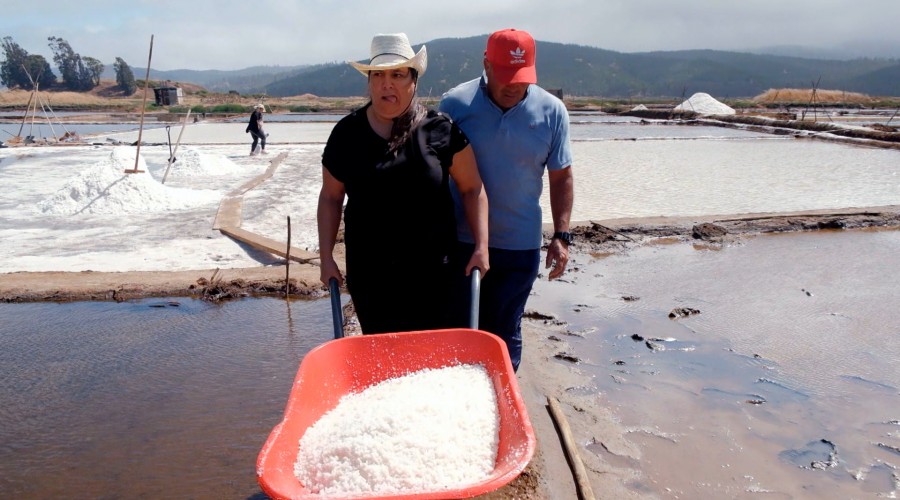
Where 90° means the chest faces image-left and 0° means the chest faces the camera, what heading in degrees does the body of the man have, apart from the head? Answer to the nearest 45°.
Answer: approximately 0°

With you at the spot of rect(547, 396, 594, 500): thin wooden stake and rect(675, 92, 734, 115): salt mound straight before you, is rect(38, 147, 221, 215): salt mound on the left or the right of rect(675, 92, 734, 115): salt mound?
left

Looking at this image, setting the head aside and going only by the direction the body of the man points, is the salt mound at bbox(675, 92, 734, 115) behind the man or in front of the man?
behind

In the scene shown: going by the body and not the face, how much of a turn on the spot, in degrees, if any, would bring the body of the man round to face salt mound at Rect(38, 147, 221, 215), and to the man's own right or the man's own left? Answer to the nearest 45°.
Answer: approximately 135° to the man's own right

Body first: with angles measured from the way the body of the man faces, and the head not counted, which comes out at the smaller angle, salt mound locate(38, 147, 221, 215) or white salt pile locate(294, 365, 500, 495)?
the white salt pile
